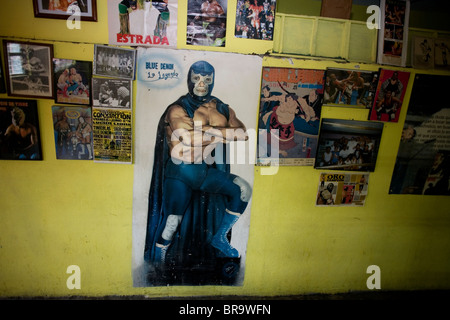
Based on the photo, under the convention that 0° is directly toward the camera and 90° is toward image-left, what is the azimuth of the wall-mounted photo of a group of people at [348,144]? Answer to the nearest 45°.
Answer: approximately 0°

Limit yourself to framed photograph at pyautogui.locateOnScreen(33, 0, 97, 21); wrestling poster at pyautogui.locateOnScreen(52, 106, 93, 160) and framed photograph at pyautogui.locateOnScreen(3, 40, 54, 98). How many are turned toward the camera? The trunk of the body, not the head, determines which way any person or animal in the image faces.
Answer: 3

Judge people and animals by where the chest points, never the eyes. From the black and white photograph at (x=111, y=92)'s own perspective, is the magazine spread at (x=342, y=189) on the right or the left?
on its left

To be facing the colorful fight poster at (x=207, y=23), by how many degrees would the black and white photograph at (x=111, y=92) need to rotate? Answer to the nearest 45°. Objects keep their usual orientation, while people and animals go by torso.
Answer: approximately 90° to its left

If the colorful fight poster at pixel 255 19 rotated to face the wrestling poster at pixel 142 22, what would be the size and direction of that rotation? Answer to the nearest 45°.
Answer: approximately 90° to its right

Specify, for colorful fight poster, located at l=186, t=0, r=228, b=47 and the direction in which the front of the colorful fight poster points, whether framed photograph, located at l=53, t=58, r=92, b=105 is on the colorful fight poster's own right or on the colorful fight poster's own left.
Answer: on the colorful fight poster's own right

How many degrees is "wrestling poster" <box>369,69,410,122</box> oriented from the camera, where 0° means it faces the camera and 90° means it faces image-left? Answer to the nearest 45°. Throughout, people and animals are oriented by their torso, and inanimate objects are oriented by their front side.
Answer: approximately 0°

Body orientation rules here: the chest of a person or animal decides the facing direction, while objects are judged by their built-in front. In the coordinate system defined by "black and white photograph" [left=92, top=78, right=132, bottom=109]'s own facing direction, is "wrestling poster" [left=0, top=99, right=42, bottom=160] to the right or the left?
on its right
